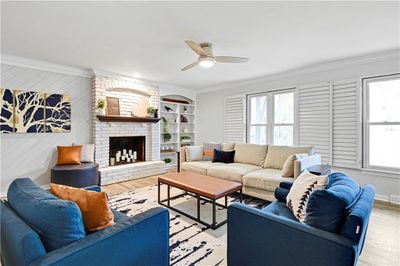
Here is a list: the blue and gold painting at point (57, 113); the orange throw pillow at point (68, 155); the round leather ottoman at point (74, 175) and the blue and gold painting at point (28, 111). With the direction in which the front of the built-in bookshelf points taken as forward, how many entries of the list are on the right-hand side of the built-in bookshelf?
4

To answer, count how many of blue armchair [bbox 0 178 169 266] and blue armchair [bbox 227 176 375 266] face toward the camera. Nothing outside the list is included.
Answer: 0

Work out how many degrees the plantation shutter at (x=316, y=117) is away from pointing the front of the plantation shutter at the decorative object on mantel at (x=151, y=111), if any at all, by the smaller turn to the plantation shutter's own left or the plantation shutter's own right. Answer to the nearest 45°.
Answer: approximately 45° to the plantation shutter's own right

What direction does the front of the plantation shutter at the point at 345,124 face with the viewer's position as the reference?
facing the viewer and to the left of the viewer

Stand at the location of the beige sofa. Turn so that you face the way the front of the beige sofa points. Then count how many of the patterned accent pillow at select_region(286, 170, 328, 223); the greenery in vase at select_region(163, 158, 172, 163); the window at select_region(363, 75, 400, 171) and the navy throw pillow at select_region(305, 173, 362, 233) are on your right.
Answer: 1

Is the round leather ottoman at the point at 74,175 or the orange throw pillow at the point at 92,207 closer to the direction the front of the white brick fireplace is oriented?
the orange throw pillow

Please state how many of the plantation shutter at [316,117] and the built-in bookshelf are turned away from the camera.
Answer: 0

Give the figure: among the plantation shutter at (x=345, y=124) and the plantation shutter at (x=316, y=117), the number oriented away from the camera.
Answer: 0

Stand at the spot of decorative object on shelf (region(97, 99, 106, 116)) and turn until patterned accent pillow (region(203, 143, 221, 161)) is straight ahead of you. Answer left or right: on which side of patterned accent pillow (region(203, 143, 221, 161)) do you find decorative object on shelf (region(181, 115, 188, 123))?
left

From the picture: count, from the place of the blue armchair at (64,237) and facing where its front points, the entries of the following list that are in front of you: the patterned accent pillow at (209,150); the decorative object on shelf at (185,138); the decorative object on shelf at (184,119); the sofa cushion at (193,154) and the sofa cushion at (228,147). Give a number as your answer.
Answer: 5

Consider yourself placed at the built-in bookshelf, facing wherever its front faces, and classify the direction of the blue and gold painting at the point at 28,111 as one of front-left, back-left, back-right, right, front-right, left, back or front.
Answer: right

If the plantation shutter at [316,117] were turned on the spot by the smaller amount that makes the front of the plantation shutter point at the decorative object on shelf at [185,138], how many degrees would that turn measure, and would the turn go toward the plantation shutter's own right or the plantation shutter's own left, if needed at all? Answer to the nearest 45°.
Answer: approximately 45° to the plantation shutter's own right

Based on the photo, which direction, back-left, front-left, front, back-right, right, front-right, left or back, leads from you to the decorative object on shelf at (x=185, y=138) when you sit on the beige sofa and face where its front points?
right

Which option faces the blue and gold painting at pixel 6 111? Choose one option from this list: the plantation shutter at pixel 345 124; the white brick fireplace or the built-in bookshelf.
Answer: the plantation shutter

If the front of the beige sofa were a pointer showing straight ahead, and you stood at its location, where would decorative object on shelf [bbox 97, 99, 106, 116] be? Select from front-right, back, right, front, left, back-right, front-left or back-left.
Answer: front-right
